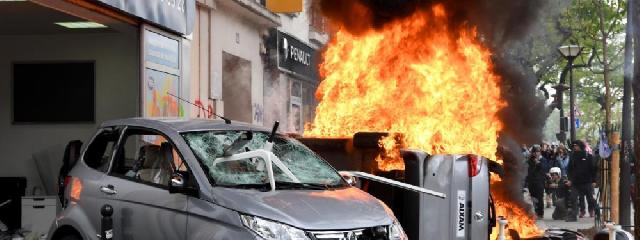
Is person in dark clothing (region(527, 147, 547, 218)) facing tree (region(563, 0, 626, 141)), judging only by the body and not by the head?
no

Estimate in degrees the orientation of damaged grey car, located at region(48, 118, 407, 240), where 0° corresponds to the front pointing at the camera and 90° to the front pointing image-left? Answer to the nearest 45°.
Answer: approximately 315°

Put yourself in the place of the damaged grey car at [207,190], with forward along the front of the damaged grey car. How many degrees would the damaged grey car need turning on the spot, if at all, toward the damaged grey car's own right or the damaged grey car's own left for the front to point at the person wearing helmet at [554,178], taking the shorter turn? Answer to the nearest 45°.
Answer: approximately 90° to the damaged grey car's own left

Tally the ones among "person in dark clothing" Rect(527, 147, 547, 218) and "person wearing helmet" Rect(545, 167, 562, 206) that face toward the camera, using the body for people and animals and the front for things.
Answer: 2

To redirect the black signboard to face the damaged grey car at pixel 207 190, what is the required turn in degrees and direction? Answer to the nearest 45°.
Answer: approximately 45° to its right

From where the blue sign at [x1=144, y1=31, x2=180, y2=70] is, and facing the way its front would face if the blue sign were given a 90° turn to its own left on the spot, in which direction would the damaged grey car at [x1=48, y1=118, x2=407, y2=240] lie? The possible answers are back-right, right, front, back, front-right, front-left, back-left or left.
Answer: back-right

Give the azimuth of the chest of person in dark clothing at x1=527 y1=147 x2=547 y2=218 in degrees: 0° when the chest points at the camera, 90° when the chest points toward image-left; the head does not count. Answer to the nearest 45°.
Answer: approximately 0°

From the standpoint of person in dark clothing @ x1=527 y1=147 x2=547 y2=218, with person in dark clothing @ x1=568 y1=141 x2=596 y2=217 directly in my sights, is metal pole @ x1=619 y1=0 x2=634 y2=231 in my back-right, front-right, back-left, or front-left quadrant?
front-right

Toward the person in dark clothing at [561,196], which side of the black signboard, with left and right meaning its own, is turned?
front

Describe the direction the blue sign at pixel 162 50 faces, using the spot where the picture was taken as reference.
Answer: facing the viewer and to the right of the viewer

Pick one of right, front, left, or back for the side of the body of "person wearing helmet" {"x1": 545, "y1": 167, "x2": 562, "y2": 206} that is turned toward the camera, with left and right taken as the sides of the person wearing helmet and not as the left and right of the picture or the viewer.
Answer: front
